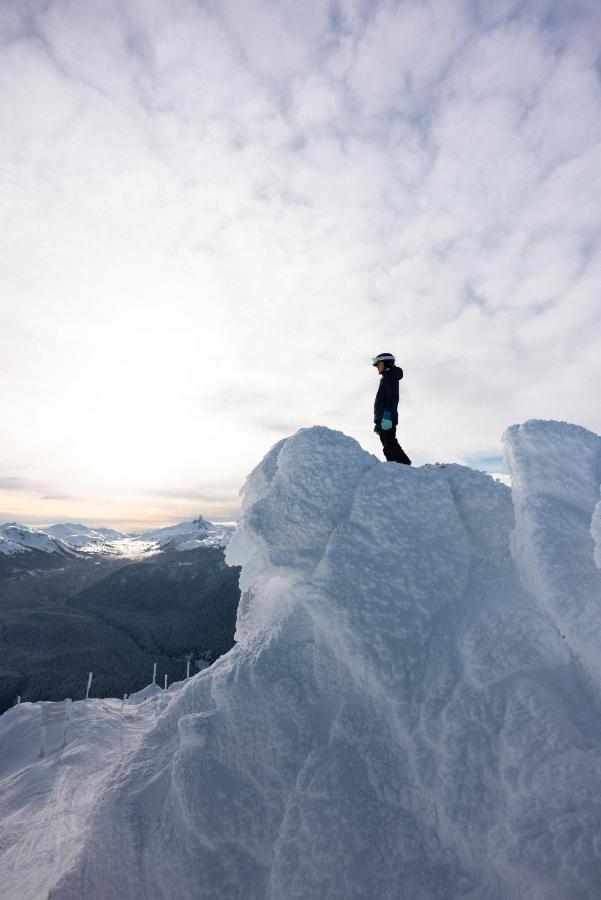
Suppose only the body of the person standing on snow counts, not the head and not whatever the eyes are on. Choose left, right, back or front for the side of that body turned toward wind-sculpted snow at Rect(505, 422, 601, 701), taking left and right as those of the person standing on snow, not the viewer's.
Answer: back

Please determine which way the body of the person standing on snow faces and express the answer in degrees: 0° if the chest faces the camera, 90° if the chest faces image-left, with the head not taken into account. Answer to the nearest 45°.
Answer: approximately 90°

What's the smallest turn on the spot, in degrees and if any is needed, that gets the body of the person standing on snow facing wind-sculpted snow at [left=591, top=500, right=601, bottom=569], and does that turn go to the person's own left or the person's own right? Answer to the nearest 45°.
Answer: approximately 135° to the person's own left
